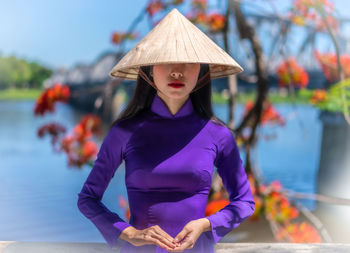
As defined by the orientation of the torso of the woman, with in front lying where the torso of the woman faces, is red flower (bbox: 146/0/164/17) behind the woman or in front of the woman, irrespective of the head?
behind

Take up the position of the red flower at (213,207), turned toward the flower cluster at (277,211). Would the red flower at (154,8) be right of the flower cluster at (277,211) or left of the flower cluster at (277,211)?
left

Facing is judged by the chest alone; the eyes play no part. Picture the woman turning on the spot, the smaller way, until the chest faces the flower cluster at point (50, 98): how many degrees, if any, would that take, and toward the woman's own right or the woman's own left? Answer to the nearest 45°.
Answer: approximately 180°

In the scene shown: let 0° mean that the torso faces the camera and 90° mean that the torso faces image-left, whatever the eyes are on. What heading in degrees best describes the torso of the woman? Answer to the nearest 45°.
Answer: approximately 0°

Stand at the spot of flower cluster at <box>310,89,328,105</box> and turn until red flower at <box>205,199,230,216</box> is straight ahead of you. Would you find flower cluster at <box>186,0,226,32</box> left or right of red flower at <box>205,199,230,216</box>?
right

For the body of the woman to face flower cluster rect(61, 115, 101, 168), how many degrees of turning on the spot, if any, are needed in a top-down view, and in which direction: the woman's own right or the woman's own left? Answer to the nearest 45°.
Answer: approximately 180°

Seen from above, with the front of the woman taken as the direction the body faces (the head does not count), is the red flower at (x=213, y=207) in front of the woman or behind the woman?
behind

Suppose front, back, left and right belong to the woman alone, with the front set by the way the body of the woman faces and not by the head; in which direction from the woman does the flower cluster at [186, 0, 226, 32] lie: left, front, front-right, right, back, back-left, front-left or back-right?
back

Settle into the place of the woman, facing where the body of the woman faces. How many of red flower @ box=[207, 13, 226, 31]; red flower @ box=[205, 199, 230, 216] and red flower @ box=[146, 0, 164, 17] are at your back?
3

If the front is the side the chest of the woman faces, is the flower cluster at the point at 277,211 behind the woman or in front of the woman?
behind
